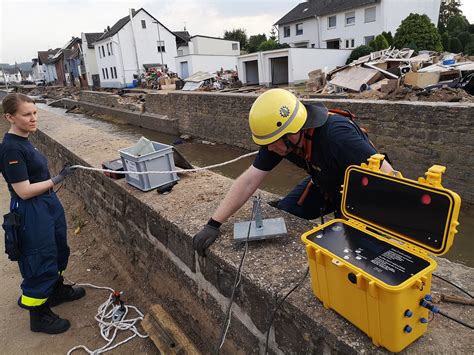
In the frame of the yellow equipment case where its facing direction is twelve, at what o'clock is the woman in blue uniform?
The woman in blue uniform is roughly at 2 o'clock from the yellow equipment case.

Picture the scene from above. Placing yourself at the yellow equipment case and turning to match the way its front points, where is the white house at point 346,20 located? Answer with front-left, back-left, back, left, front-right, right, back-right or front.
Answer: back-right

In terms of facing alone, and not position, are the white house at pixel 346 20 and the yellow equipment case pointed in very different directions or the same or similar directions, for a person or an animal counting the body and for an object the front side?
same or similar directions

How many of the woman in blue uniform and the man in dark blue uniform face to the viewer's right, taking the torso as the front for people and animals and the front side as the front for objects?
1

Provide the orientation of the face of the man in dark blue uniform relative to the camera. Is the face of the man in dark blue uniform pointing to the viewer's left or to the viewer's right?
to the viewer's left

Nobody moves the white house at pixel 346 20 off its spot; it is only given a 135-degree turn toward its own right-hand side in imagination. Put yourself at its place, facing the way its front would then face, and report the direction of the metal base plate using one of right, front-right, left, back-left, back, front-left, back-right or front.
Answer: back

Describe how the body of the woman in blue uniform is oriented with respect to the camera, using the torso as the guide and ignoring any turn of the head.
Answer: to the viewer's right

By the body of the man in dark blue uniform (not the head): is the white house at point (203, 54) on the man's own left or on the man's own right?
on the man's own right

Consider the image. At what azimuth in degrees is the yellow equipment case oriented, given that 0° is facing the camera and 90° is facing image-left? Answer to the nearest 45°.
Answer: approximately 45°

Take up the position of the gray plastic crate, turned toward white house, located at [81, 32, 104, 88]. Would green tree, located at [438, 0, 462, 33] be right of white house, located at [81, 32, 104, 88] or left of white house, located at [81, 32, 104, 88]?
right

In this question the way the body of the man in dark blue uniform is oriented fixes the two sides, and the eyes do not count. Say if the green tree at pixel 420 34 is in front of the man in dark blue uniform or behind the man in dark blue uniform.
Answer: behind

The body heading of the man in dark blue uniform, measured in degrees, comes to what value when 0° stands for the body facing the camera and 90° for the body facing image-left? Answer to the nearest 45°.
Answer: approximately 45°

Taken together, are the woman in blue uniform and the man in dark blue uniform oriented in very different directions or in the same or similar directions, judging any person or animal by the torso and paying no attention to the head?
very different directions

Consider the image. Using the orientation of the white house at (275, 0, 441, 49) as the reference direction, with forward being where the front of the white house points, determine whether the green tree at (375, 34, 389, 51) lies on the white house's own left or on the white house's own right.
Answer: on the white house's own left
